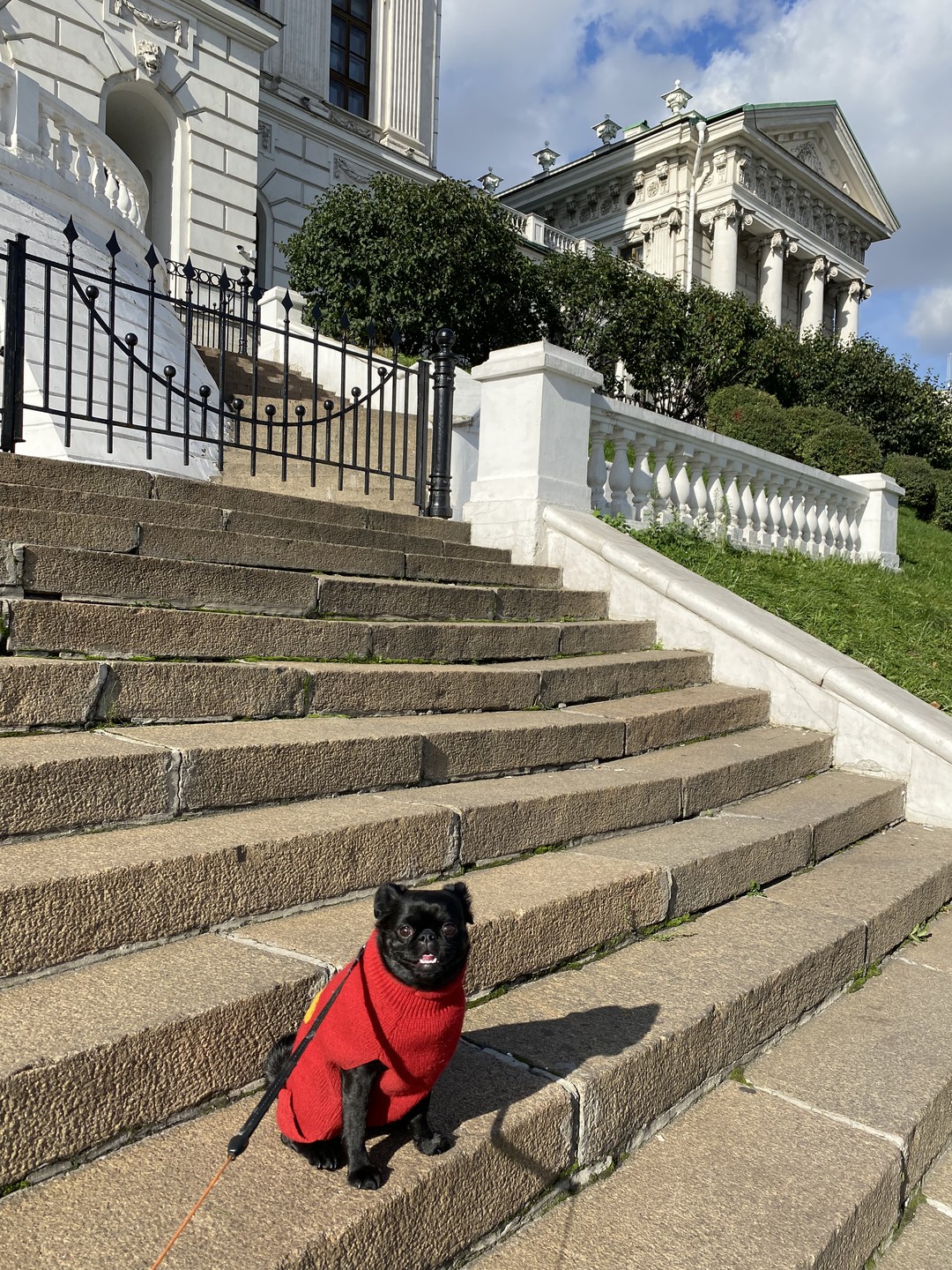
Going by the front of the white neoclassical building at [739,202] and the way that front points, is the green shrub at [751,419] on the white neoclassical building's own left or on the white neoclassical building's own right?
on the white neoclassical building's own right

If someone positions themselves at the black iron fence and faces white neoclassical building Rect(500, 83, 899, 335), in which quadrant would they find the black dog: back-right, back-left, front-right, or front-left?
back-right

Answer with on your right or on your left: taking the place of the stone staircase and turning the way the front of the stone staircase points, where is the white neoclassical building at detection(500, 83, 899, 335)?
on your left

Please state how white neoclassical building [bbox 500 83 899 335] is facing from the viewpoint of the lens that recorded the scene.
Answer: facing the viewer and to the right of the viewer

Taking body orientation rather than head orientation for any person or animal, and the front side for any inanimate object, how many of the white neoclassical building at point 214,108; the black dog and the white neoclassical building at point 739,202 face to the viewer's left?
0

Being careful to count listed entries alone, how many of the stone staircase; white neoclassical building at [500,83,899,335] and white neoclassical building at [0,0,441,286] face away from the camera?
0

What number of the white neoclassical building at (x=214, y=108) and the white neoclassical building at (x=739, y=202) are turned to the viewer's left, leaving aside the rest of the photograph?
0

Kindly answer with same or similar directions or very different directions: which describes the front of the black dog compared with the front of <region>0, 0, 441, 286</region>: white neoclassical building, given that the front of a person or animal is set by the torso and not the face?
same or similar directions

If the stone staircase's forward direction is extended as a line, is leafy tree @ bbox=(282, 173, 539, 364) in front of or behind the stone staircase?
behind

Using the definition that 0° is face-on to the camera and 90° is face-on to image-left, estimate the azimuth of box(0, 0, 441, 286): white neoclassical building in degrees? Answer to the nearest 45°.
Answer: approximately 315°

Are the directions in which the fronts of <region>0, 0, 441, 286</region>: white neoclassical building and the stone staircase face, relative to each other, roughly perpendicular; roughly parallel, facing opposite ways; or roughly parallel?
roughly parallel
